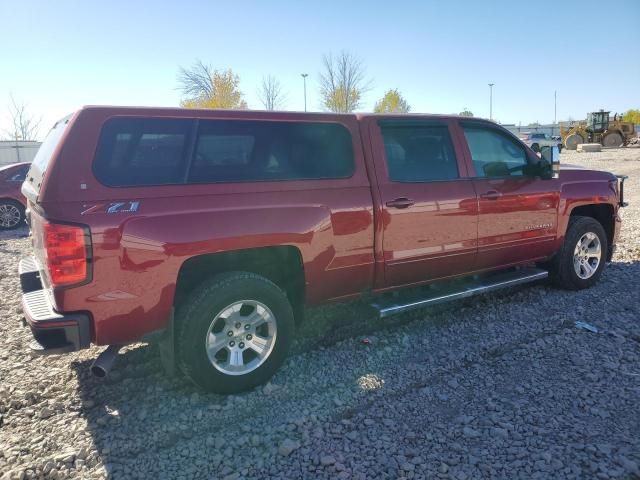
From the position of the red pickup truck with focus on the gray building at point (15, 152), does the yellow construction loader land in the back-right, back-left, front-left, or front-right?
front-right

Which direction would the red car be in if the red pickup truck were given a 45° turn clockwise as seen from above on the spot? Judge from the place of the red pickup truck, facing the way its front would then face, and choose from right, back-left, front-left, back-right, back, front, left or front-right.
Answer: back-left

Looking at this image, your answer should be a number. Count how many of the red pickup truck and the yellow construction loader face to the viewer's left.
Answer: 1

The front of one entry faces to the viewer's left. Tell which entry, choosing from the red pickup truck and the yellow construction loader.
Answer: the yellow construction loader

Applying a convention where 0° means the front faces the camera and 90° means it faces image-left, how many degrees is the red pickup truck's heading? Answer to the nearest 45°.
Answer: approximately 225°

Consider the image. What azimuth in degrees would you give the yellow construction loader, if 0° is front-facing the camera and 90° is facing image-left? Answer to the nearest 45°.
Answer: approximately 90°

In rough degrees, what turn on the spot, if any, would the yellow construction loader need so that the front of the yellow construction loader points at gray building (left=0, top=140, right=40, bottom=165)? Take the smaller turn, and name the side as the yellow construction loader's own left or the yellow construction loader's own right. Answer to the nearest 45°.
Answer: approximately 45° to the yellow construction loader's own left

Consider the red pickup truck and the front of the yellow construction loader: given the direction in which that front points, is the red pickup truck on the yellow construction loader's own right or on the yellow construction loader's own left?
on the yellow construction loader's own left

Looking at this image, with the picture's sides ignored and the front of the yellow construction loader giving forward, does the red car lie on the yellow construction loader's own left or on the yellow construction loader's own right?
on the yellow construction loader's own left

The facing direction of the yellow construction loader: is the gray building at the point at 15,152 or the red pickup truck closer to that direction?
the gray building

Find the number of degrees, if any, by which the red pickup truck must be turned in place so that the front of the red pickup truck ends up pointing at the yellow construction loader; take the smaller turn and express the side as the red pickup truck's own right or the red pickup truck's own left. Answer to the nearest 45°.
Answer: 0° — it already faces it

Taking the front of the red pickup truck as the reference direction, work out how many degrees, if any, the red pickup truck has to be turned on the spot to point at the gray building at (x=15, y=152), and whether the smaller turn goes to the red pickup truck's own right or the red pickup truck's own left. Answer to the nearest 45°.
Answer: approximately 90° to the red pickup truck's own left
